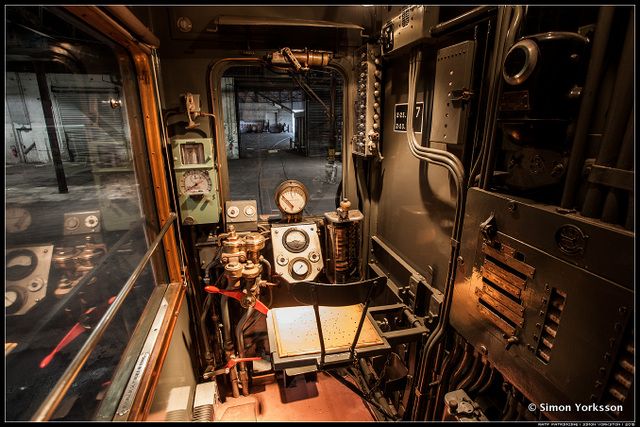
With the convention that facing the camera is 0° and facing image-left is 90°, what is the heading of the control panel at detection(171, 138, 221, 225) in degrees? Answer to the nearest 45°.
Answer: approximately 0°
